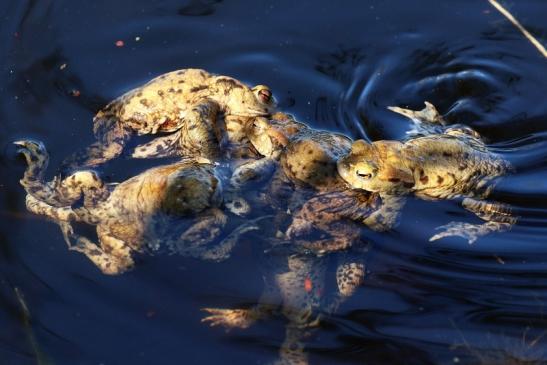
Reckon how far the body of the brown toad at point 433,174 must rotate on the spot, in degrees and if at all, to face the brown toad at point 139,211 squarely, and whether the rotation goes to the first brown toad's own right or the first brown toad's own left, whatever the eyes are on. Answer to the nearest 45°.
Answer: approximately 45° to the first brown toad's own left

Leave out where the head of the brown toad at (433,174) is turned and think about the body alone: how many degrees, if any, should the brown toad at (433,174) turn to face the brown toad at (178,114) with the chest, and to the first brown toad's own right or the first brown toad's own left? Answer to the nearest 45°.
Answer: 0° — it already faces it

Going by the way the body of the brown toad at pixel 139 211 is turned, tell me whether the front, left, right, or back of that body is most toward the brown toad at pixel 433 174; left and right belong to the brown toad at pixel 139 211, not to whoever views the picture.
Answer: front

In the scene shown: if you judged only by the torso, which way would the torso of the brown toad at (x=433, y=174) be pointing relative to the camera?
to the viewer's left

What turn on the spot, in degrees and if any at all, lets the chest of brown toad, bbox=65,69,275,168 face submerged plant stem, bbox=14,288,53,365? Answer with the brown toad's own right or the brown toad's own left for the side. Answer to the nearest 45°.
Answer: approximately 135° to the brown toad's own right

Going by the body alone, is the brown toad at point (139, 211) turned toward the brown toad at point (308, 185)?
yes

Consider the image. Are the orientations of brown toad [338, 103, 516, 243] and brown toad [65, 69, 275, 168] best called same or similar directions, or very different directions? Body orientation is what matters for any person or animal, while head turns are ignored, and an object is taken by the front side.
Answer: very different directions

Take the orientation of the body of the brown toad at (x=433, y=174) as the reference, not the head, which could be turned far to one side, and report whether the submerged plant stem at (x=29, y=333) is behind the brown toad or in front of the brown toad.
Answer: in front

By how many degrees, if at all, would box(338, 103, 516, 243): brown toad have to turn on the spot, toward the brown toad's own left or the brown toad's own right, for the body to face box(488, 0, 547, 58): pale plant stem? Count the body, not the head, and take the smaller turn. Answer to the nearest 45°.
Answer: approximately 90° to the brown toad's own right

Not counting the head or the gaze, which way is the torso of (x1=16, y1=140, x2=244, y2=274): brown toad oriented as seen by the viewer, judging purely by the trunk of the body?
to the viewer's right

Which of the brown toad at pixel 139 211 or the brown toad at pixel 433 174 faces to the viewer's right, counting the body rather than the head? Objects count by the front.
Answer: the brown toad at pixel 139 211

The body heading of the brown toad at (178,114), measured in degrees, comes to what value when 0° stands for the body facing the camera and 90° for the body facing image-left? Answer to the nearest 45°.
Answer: approximately 270°

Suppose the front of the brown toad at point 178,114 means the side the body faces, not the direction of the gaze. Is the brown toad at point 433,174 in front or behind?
in front

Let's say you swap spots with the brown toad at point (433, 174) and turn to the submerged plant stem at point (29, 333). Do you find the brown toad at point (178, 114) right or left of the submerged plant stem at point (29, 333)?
right
